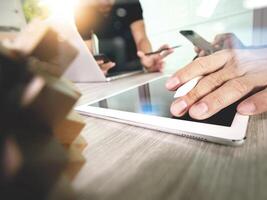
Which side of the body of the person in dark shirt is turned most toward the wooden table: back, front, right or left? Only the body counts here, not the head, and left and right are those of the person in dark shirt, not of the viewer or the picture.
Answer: front

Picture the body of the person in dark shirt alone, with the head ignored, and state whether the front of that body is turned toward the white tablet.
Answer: yes

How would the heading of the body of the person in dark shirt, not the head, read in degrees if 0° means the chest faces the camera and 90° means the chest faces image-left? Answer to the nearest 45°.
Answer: approximately 0°
